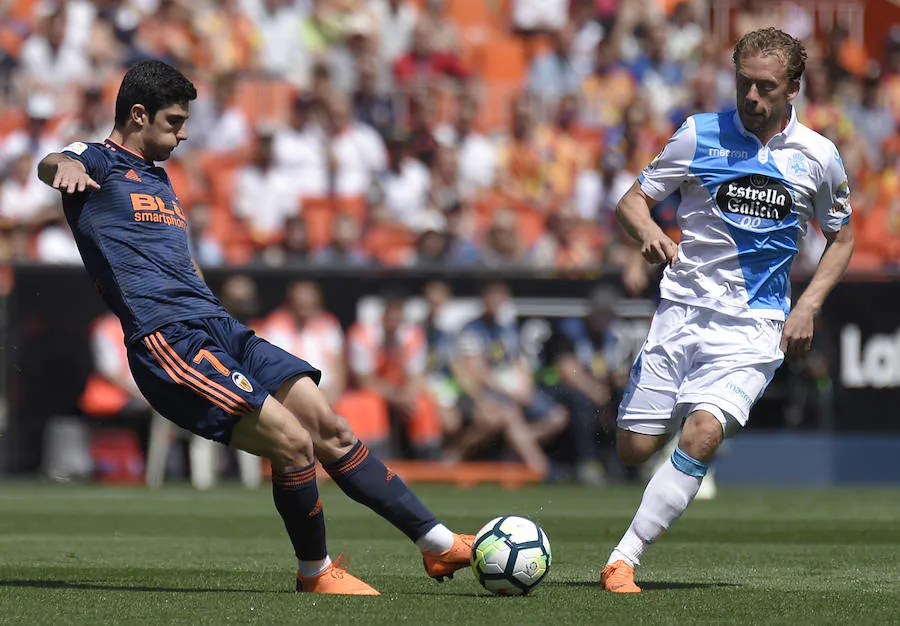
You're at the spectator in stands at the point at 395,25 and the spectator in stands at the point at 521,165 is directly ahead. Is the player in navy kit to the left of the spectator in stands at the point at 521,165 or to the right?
right

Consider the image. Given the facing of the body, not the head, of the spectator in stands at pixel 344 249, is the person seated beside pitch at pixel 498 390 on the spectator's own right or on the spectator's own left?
on the spectator's own left

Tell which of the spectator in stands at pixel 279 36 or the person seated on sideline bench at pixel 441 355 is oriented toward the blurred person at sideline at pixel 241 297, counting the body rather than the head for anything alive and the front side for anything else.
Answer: the spectator in stands at pixel 279 36

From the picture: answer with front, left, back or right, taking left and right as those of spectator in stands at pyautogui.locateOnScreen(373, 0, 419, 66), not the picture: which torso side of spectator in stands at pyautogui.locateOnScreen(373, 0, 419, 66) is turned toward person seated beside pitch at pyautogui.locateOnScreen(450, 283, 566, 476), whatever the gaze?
front

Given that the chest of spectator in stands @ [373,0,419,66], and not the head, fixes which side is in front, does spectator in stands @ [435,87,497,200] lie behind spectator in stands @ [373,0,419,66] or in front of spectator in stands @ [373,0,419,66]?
in front

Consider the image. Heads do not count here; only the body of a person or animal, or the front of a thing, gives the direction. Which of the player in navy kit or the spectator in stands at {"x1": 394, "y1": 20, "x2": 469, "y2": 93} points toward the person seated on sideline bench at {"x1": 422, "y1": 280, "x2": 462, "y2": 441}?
the spectator in stands at {"x1": 394, "y1": 20, "x2": 469, "y2": 93}

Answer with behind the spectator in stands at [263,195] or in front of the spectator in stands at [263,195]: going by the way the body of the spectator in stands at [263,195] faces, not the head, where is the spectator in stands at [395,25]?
behind

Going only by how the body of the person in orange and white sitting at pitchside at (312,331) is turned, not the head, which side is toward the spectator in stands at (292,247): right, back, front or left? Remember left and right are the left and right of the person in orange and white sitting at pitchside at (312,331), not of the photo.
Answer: back

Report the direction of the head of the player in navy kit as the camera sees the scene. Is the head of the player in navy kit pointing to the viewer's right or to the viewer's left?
to the viewer's right

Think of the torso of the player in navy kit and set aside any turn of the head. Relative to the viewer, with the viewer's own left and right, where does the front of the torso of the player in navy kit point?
facing the viewer and to the right of the viewer

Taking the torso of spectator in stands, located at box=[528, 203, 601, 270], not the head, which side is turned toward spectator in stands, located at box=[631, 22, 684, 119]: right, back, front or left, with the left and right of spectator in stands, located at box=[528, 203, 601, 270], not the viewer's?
back

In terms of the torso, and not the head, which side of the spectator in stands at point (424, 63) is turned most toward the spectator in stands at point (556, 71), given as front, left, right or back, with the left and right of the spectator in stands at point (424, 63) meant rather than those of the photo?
left

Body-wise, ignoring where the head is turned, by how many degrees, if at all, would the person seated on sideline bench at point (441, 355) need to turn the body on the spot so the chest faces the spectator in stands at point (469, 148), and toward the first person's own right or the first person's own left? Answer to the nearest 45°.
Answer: approximately 180°

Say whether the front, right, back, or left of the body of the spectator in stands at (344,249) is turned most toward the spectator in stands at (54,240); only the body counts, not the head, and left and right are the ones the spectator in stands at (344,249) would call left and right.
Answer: right

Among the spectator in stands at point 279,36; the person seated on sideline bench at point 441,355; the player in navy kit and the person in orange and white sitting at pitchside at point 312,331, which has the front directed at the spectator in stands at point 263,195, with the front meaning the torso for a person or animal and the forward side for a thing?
the spectator in stands at point 279,36

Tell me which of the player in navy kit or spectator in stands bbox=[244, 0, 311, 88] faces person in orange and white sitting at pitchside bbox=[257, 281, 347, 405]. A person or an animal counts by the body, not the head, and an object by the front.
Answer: spectator in stands bbox=[244, 0, 311, 88]

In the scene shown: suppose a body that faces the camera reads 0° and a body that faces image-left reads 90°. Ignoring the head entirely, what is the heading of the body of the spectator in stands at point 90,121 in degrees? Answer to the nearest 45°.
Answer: approximately 0°

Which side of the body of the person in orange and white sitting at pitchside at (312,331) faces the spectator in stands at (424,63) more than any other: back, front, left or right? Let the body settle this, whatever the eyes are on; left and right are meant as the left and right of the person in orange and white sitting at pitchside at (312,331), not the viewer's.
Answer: back
